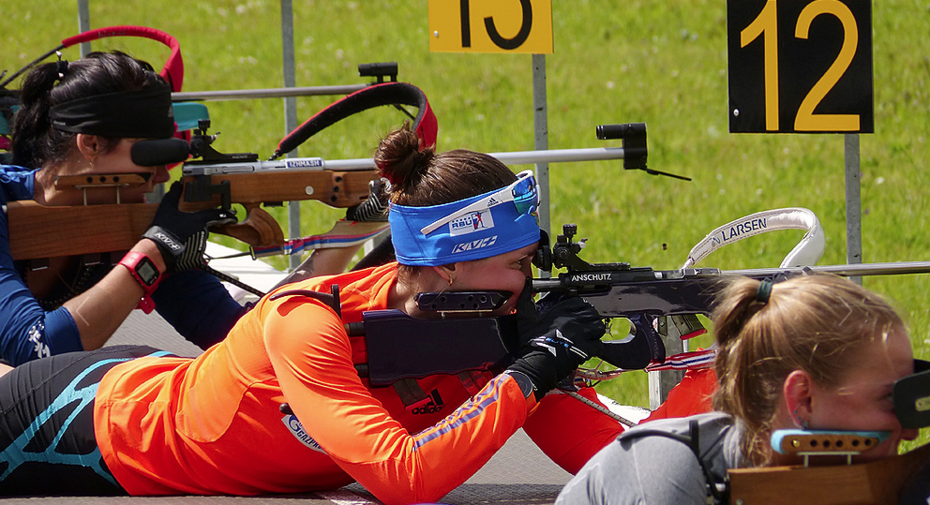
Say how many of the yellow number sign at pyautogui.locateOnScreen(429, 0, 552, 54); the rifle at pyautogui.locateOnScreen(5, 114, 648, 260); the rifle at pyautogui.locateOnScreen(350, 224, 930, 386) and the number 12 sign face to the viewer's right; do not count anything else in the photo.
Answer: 2

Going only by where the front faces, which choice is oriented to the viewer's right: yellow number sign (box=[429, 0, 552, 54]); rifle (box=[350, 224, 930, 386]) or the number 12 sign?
the rifle

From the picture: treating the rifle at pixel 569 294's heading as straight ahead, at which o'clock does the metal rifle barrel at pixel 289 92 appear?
The metal rifle barrel is roughly at 8 o'clock from the rifle.

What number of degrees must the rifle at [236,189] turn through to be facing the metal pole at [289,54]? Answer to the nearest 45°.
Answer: approximately 90° to its left

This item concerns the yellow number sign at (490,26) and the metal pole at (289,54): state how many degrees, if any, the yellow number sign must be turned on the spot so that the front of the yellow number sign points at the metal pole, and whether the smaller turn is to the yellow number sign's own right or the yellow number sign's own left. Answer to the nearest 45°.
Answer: approximately 135° to the yellow number sign's own right

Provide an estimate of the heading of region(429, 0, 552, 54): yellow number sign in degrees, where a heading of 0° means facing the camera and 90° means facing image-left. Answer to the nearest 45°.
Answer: approximately 0°

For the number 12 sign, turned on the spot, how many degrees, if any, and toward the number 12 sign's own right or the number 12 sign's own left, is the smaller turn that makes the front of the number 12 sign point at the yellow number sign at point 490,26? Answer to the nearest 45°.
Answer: approximately 90° to the number 12 sign's own right

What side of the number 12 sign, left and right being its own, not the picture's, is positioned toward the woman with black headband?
right

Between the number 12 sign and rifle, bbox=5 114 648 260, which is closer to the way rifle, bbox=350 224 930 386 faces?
the number 12 sign

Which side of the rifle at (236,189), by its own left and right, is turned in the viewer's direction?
right

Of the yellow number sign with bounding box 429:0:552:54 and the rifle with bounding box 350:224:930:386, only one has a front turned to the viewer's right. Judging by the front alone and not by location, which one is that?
the rifle

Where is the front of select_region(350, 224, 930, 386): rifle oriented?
to the viewer's right
